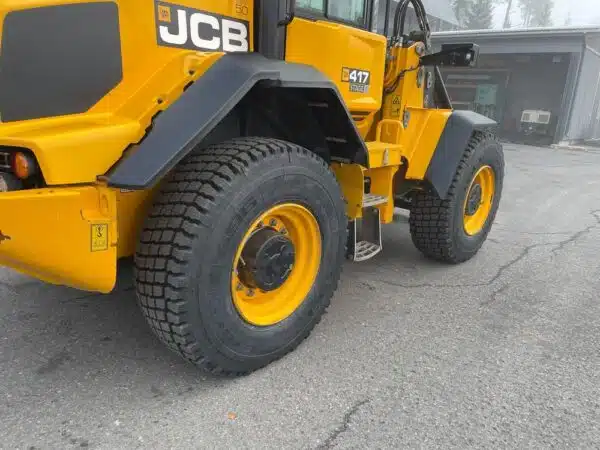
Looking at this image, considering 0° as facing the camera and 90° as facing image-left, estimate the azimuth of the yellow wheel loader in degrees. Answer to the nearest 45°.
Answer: approximately 225°

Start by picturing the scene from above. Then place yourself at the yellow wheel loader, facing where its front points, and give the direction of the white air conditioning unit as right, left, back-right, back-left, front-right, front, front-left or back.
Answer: front
